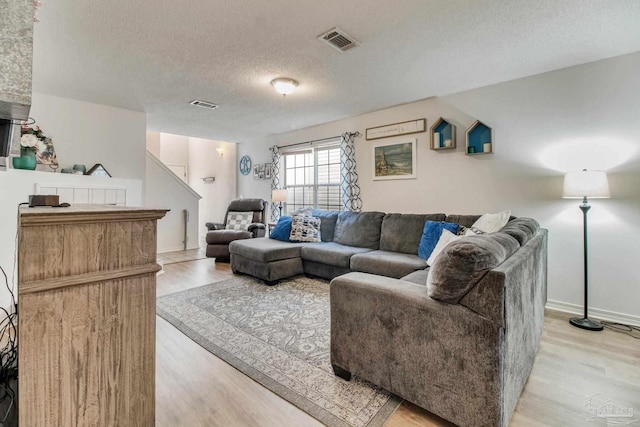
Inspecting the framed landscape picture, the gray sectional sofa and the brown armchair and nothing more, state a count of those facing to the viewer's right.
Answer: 0

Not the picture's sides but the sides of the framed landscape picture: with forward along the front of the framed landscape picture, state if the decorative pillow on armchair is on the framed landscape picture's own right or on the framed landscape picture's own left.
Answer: on the framed landscape picture's own right

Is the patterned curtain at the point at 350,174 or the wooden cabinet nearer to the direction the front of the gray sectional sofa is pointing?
the wooden cabinet

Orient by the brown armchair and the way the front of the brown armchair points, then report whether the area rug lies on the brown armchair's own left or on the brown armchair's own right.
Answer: on the brown armchair's own left

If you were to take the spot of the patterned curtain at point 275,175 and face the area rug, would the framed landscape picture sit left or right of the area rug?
left

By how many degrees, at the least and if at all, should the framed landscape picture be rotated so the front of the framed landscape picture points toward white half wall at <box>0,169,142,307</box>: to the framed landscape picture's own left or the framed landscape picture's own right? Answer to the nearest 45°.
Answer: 0° — it already faces it

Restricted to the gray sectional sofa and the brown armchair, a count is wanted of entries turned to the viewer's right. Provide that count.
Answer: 0

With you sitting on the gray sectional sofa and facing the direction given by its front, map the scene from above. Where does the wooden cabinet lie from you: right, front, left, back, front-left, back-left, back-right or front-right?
front

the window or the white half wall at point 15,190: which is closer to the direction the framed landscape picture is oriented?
the white half wall

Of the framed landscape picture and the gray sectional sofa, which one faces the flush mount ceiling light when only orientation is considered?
the framed landscape picture

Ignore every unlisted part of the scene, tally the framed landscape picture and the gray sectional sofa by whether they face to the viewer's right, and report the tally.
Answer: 0

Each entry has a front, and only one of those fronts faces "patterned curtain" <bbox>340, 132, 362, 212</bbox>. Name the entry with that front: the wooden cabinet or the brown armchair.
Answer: the wooden cabinet
